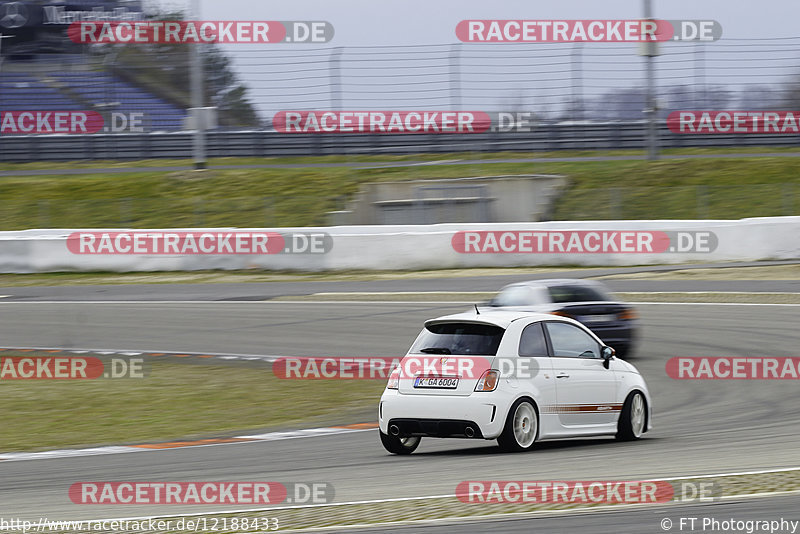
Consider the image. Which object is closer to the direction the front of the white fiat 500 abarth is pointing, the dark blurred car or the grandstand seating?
the dark blurred car

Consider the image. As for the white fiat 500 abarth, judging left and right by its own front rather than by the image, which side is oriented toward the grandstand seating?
left

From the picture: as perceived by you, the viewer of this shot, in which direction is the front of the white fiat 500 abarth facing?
facing away from the viewer and to the right of the viewer
